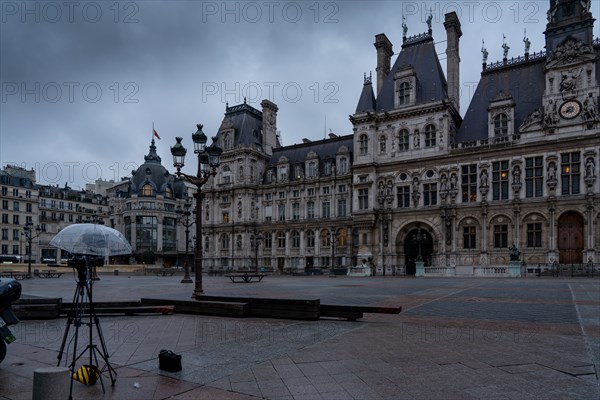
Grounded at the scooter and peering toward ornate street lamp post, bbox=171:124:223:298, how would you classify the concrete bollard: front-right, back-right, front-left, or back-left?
back-right

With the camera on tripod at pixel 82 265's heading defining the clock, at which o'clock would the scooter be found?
The scooter is roughly at 8 o'clock from the camera on tripod.
